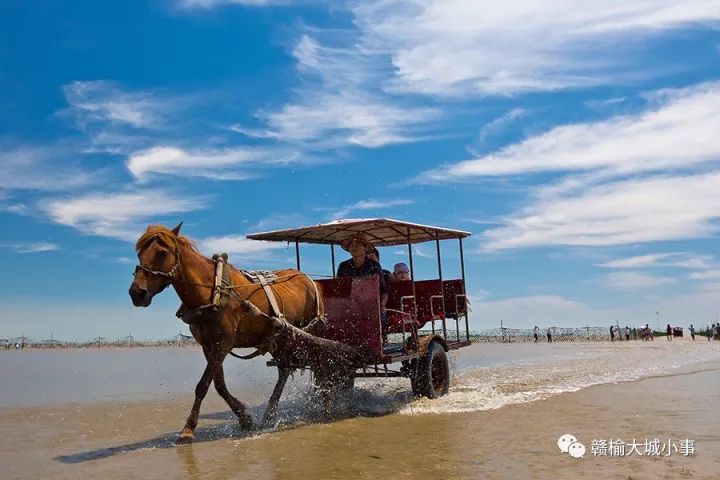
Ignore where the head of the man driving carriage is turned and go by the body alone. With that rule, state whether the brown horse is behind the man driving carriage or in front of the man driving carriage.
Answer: in front

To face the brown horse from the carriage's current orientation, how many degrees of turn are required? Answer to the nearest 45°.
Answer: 0° — it already faces it

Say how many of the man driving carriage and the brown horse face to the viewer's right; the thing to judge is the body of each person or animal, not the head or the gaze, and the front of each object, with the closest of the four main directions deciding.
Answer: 0

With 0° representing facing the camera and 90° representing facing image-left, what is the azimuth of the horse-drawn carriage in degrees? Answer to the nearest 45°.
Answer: approximately 45°

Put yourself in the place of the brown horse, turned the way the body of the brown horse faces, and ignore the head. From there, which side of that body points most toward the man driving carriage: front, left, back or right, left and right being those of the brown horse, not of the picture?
back

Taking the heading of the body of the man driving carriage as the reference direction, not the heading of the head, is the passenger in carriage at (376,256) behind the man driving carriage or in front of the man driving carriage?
behind

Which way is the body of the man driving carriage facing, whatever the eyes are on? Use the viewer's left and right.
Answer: facing the viewer and to the left of the viewer

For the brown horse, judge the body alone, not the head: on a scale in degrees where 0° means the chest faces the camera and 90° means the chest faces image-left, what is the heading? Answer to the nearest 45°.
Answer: approximately 45°
